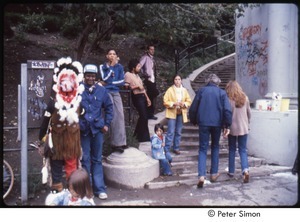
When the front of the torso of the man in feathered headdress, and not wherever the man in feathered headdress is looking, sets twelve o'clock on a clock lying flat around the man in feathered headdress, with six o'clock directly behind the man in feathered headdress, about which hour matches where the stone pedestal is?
The stone pedestal is roughly at 8 o'clock from the man in feathered headdress.

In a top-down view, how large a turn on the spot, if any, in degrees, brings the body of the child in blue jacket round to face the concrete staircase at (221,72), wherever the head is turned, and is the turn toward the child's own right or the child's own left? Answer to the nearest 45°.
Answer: approximately 135° to the child's own left

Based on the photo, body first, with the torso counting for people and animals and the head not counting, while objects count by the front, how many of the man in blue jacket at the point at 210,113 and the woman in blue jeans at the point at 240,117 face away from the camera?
2

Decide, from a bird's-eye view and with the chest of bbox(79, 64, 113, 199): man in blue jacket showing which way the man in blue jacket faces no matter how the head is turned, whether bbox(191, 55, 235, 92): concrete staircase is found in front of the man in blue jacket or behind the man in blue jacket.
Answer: behind

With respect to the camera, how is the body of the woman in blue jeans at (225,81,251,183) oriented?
away from the camera

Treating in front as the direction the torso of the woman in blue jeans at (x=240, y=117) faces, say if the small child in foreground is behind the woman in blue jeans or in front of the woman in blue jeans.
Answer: behind

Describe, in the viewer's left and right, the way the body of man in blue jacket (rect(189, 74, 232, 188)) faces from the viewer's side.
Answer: facing away from the viewer

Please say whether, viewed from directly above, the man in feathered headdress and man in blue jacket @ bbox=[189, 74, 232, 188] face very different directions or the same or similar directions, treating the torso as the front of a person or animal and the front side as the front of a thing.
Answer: very different directions

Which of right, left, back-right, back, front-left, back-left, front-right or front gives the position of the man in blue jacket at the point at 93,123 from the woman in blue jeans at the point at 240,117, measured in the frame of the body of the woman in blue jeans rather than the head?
back-left

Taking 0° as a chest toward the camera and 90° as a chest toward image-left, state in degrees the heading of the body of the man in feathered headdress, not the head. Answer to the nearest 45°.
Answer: approximately 0°
